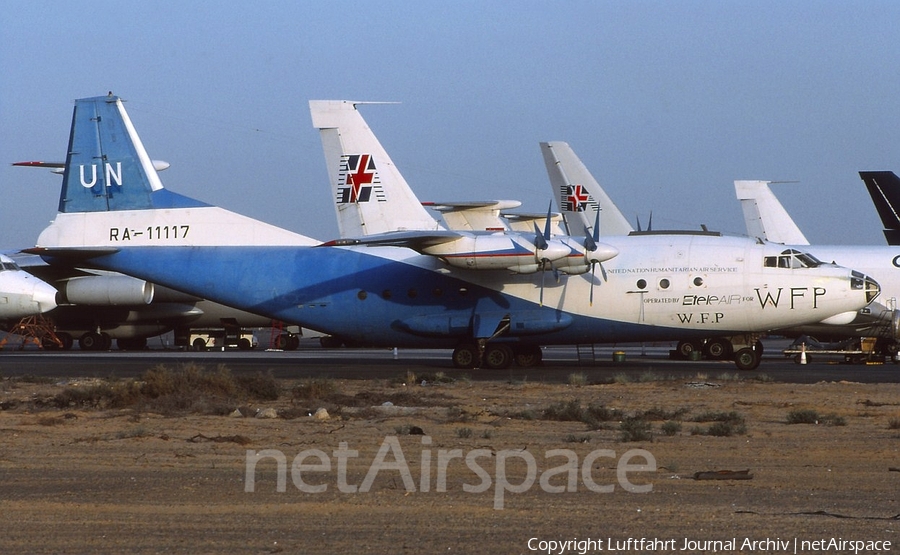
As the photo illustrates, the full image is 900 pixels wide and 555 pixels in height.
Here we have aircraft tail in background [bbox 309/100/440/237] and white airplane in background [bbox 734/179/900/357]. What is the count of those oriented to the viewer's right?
2

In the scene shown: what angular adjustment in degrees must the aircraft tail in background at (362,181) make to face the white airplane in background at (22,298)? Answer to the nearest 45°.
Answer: approximately 180°

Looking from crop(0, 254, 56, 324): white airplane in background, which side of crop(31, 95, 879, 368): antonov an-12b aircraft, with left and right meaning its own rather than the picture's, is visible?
back

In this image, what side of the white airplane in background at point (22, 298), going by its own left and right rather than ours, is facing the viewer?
right

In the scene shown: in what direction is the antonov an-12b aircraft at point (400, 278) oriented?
to the viewer's right

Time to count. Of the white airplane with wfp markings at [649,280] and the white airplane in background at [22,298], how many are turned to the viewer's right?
2

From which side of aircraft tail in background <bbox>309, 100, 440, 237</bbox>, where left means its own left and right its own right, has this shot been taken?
right

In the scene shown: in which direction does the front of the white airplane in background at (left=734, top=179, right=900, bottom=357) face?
to the viewer's right
